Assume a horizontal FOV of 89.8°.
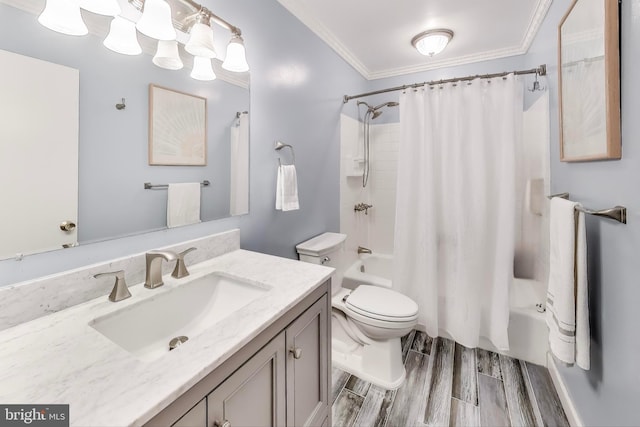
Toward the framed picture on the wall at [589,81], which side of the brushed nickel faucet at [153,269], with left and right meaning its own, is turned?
front

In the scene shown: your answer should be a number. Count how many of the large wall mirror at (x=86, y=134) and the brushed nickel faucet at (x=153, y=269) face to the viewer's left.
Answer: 0

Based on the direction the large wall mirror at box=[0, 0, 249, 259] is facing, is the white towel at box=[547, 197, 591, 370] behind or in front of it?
in front

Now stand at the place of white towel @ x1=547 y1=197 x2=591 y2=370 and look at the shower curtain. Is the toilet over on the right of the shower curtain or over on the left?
left

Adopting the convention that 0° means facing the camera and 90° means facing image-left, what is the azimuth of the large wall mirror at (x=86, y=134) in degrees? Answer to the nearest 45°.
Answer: approximately 315°
